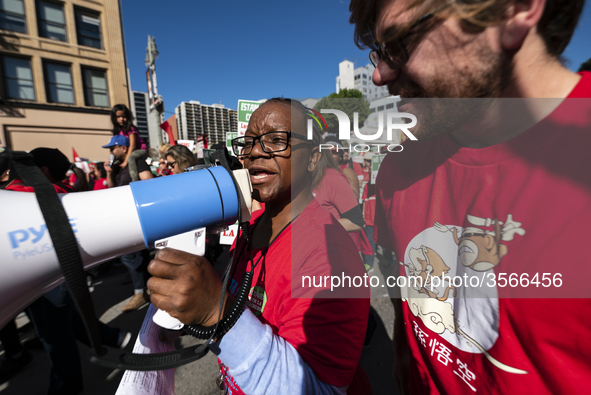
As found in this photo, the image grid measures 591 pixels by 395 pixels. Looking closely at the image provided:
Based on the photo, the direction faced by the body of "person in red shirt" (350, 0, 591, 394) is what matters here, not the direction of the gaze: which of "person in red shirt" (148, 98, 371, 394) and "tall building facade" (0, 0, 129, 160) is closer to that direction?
the person in red shirt

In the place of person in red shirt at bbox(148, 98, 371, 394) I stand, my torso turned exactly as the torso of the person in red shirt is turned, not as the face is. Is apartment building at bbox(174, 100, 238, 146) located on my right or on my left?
on my right

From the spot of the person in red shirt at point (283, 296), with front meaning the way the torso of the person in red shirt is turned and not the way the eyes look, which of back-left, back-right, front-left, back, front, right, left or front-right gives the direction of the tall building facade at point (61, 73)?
right

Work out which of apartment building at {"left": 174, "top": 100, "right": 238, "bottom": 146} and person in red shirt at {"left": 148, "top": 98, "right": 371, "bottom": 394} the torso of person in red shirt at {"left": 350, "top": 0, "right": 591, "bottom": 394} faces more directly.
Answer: the person in red shirt

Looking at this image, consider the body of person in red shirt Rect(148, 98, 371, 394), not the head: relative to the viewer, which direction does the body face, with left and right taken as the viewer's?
facing the viewer and to the left of the viewer

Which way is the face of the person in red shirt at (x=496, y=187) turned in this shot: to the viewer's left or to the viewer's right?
to the viewer's left

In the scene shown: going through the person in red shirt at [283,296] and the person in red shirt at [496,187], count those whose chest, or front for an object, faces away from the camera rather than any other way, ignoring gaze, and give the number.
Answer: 0

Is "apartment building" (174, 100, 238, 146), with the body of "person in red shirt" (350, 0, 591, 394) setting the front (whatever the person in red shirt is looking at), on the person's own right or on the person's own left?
on the person's own right
